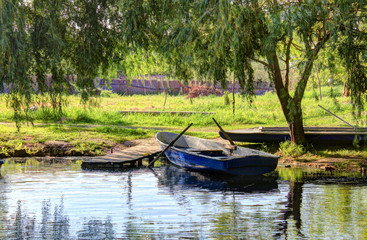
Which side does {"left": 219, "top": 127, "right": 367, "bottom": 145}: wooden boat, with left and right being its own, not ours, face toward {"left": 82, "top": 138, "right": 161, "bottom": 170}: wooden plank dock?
front

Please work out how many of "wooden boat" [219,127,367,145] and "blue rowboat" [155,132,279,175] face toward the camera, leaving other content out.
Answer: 0

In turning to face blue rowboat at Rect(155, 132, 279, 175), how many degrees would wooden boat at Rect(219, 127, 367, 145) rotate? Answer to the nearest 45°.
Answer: approximately 45° to its left

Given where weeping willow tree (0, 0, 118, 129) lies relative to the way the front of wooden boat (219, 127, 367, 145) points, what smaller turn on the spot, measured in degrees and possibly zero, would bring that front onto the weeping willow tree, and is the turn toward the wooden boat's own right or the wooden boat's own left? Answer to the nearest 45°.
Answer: approximately 45° to the wooden boat's own left

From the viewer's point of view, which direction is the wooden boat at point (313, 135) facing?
to the viewer's left

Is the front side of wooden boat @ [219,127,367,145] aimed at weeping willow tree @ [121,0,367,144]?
no

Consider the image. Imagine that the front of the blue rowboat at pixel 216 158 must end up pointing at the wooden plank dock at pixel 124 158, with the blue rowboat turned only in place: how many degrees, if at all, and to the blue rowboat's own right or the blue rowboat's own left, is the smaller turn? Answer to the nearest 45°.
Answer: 0° — it already faces it

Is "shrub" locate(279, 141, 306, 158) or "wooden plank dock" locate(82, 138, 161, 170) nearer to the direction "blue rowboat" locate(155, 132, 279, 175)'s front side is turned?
the wooden plank dock

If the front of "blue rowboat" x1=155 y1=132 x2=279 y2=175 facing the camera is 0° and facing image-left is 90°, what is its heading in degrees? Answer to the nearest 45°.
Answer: approximately 135°
